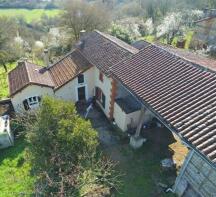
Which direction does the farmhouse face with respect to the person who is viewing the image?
facing the viewer and to the left of the viewer
